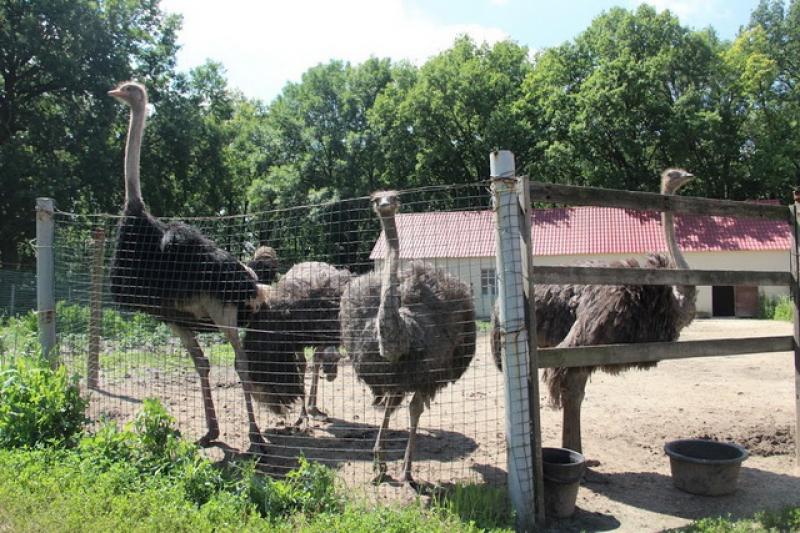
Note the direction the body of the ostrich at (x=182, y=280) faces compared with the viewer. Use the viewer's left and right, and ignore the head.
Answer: facing to the left of the viewer

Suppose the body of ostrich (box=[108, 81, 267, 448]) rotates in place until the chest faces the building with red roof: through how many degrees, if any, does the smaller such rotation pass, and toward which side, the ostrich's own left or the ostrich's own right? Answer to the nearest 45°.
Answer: approximately 135° to the ostrich's own right

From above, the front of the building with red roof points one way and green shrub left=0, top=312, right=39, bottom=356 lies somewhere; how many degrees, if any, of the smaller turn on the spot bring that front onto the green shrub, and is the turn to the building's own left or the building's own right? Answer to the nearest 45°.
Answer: approximately 45° to the building's own right

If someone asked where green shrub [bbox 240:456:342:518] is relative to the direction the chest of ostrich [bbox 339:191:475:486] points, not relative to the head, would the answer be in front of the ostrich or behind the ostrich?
in front

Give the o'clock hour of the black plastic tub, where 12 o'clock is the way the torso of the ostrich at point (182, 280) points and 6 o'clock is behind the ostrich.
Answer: The black plastic tub is roughly at 7 o'clock from the ostrich.
